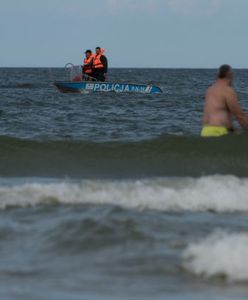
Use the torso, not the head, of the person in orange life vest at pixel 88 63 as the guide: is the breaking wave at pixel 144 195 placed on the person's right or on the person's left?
on the person's left

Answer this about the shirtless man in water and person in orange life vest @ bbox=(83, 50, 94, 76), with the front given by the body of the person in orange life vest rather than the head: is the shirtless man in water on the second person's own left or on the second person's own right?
on the second person's own left

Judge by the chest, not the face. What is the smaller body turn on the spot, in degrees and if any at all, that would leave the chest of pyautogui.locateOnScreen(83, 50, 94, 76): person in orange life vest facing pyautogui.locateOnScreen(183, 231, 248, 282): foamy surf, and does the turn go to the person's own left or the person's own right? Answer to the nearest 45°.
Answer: approximately 45° to the person's own left

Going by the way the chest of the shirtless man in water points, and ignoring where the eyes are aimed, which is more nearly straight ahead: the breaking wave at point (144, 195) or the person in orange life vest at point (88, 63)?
the person in orange life vest

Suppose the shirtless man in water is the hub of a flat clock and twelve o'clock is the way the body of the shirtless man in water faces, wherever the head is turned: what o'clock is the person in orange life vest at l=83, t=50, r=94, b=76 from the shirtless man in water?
The person in orange life vest is roughly at 10 o'clock from the shirtless man in water.

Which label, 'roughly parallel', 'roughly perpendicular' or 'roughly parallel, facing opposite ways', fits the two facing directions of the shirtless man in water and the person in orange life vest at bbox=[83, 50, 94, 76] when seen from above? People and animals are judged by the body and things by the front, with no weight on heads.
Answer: roughly parallel, facing opposite ways
